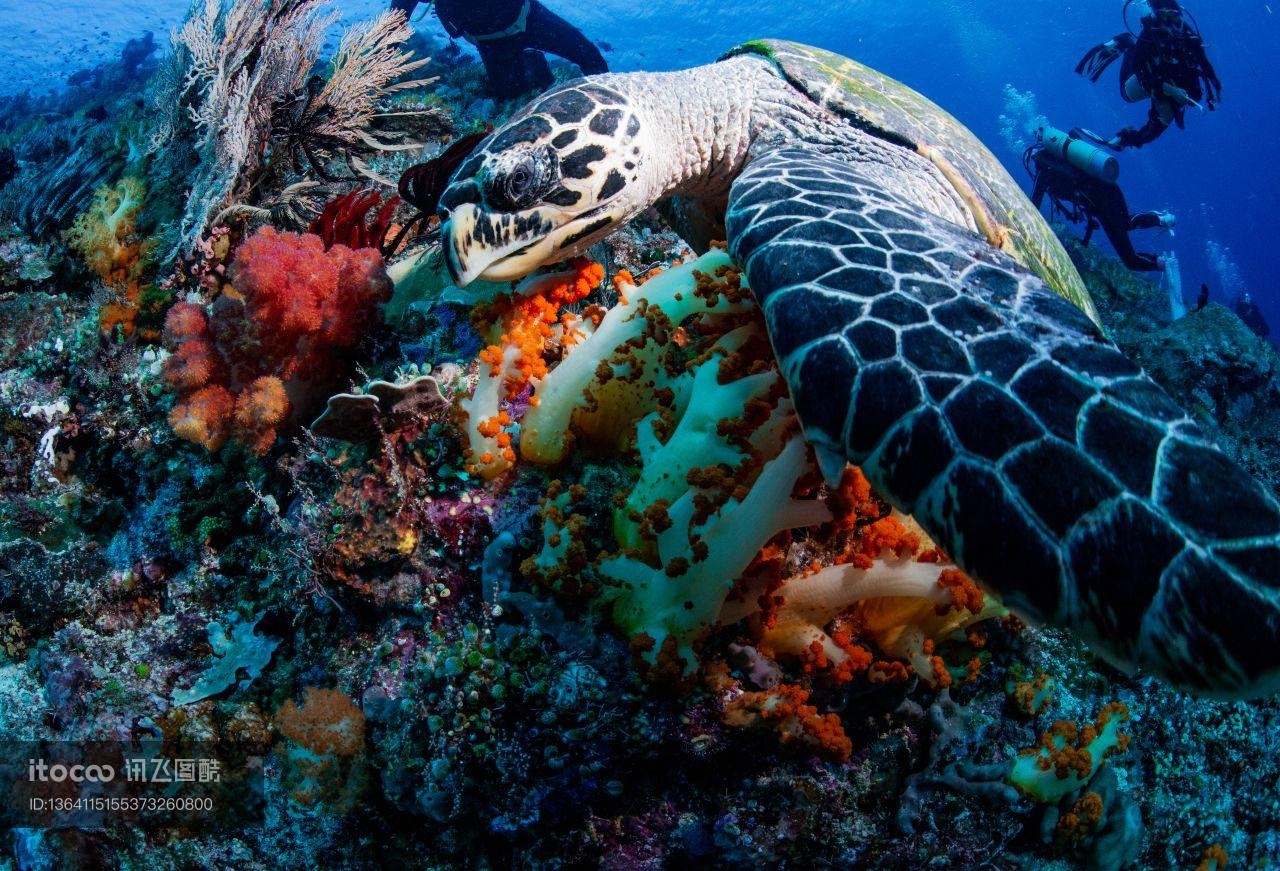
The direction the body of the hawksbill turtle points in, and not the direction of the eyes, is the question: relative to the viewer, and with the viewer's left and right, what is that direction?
facing to the left of the viewer

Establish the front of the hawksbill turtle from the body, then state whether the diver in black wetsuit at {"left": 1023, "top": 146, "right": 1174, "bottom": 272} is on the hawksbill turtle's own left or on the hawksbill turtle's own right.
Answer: on the hawksbill turtle's own right

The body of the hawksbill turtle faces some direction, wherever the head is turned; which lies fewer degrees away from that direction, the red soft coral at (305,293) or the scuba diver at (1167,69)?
the red soft coral

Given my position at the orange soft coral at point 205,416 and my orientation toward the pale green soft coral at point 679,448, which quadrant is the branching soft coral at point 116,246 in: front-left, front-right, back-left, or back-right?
back-left
